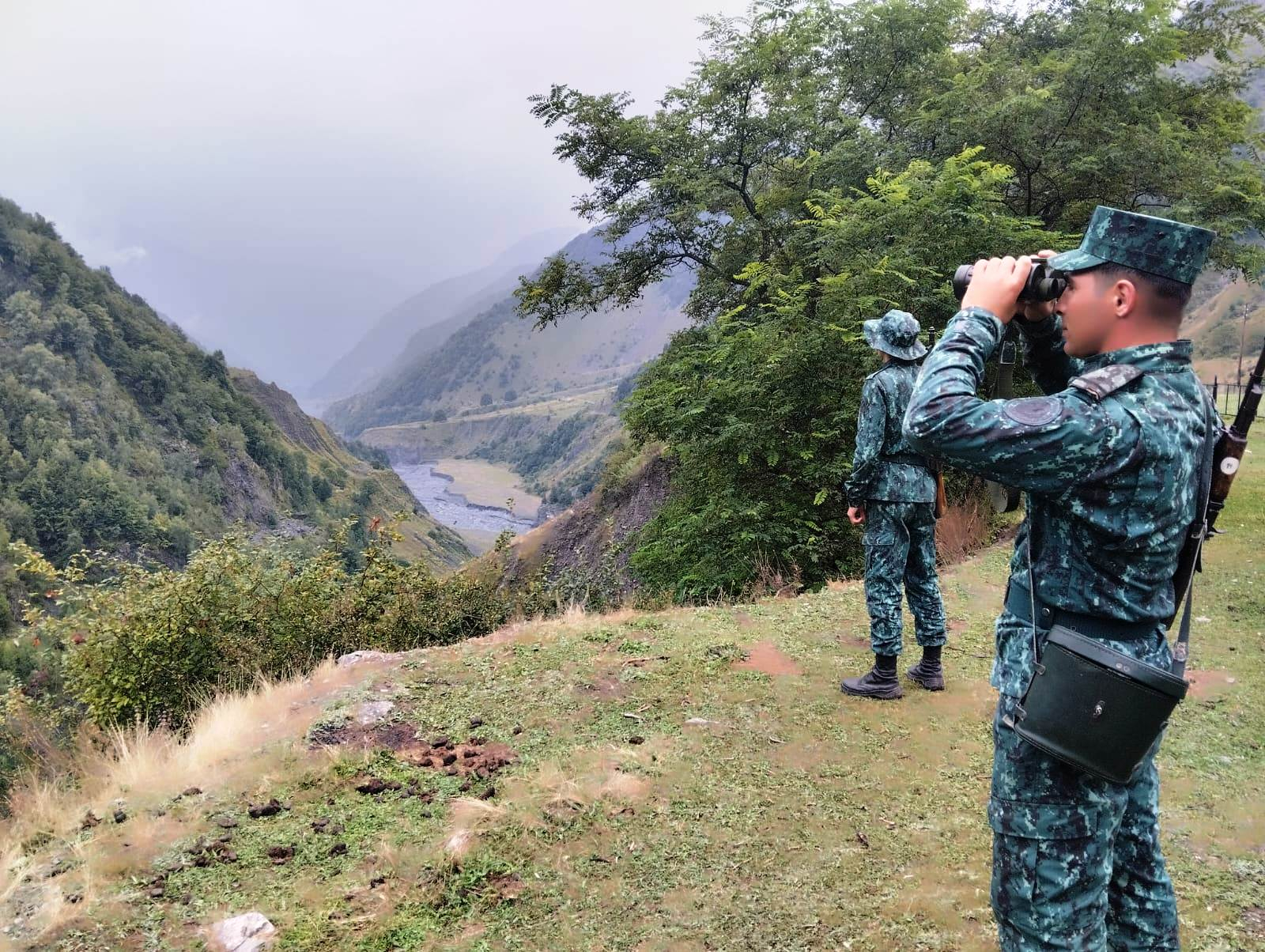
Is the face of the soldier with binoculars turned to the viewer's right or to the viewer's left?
to the viewer's left

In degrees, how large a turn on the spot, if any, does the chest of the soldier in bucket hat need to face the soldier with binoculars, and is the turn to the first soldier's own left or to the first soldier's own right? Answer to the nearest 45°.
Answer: approximately 135° to the first soldier's own left

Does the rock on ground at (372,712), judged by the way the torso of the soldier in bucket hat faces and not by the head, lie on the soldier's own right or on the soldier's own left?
on the soldier's own left

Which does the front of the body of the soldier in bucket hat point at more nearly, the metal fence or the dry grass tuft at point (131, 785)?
the dry grass tuft

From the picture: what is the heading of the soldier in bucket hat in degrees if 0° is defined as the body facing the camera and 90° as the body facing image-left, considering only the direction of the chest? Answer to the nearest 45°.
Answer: approximately 135°

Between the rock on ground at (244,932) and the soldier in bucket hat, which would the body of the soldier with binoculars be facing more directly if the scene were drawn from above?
the rock on ground

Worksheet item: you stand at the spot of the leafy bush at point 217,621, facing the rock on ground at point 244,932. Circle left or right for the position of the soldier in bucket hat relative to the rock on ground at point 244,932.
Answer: left

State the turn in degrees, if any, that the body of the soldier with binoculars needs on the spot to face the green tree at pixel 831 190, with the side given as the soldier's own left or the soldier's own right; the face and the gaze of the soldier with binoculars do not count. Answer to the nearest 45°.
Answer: approximately 90° to the soldier's own right

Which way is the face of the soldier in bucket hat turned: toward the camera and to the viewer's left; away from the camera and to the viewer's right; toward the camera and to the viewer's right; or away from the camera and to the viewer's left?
away from the camera and to the viewer's left

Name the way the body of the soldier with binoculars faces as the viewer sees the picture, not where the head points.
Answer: to the viewer's left

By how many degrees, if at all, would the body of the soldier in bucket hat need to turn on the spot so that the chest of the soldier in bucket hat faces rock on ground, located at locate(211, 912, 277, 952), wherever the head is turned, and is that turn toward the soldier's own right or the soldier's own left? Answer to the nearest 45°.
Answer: approximately 90° to the soldier's own left
